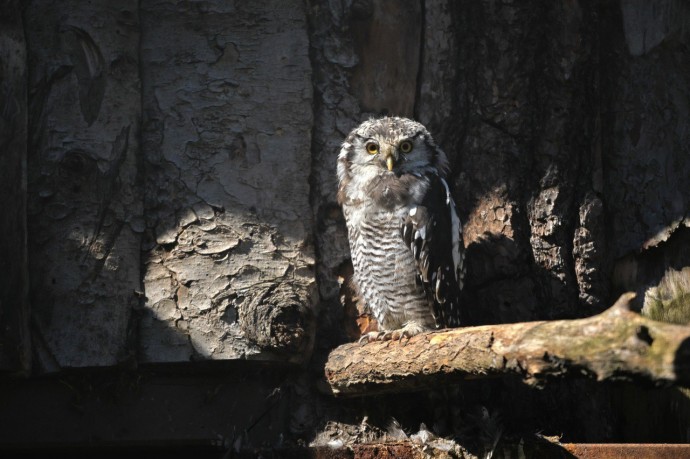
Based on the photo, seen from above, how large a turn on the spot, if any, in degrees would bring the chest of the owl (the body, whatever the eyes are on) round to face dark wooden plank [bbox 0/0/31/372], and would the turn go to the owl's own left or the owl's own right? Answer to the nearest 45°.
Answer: approximately 45° to the owl's own right

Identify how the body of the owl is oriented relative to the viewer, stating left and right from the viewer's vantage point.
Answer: facing the viewer and to the left of the viewer
